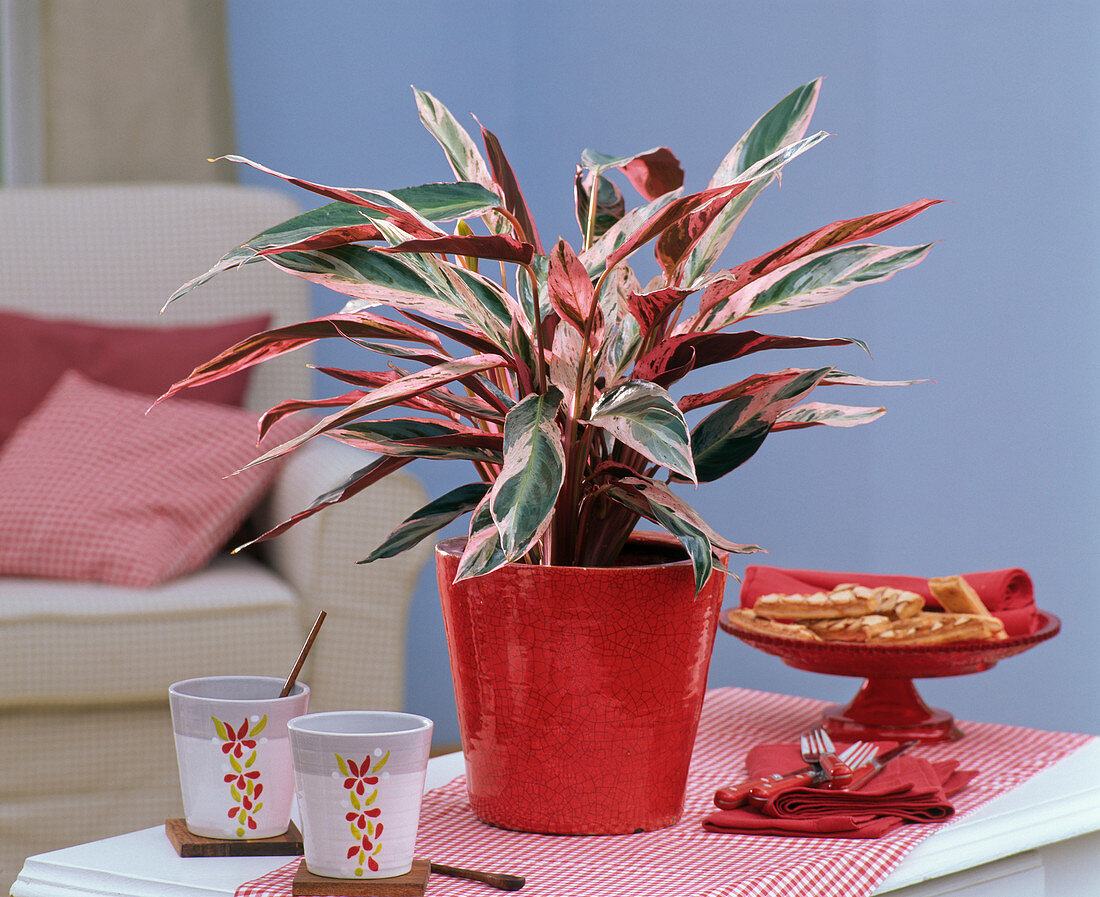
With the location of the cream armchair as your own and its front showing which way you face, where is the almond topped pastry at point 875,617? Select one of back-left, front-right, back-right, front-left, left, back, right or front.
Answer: front-left

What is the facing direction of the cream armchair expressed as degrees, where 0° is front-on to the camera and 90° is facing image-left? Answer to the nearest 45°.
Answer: approximately 0°

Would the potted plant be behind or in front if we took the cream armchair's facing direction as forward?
in front

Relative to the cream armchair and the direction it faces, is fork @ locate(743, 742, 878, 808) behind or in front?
in front

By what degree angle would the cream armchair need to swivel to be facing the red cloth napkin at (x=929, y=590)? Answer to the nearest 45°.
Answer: approximately 45° to its left

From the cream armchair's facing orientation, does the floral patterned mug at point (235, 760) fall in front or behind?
in front

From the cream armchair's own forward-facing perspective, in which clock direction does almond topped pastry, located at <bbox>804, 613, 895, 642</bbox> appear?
The almond topped pastry is roughly at 11 o'clock from the cream armchair.

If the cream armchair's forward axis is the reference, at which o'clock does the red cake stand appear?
The red cake stand is roughly at 11 o'clock from the cream armchair.
